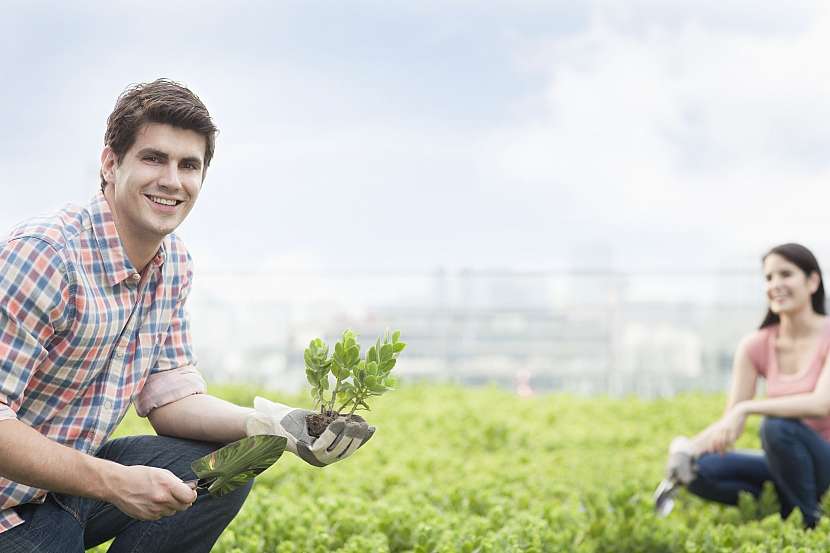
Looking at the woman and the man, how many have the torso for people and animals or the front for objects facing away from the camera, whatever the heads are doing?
0

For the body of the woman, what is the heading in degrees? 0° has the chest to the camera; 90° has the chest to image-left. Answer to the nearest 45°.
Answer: approximately 45°

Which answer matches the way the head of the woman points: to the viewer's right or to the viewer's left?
to the viewer's left

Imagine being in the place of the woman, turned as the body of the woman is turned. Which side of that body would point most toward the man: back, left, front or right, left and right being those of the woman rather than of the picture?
front

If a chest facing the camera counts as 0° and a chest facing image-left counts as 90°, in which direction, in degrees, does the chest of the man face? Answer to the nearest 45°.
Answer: approximately 315°

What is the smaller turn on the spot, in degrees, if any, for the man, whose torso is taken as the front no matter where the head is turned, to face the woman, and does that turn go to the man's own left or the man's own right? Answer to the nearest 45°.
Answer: approximately 90° to the man's own left
